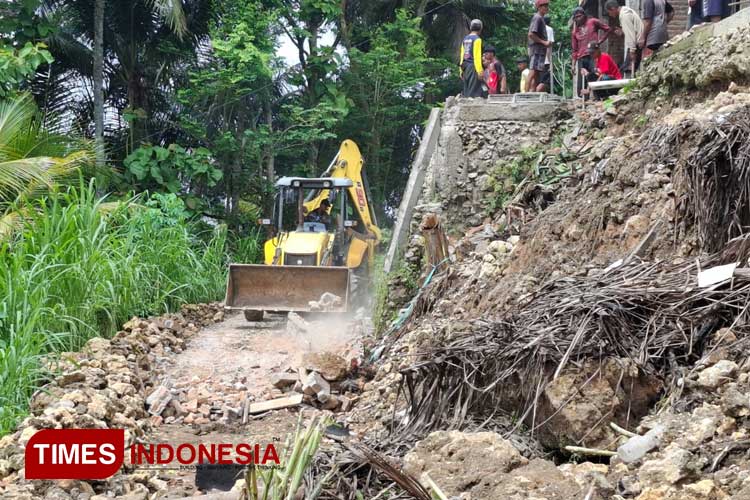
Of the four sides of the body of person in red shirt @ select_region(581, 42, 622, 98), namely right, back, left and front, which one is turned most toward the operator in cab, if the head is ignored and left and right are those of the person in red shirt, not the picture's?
front

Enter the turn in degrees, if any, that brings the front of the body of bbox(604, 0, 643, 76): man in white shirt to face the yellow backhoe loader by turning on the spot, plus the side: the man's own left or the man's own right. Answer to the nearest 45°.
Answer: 0° — they already face it

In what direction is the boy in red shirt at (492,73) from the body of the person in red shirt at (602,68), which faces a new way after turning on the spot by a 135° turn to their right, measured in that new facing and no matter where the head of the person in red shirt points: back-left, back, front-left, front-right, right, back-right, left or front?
left

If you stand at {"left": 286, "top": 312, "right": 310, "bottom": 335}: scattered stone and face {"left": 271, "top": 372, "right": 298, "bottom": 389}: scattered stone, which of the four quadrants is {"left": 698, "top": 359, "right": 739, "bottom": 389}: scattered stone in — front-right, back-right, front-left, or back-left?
front-left

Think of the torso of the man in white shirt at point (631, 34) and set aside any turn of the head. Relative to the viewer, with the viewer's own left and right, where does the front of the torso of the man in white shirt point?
facing to the left of the viewer

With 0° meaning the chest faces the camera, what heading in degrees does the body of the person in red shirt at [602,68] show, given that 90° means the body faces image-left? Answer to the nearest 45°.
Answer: approximately 90°

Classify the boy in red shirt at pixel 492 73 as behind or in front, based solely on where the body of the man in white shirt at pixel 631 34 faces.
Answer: in front

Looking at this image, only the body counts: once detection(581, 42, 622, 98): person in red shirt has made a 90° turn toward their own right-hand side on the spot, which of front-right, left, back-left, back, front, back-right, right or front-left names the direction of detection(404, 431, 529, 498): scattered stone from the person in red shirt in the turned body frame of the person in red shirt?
back

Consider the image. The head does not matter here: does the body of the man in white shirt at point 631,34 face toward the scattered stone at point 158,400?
no

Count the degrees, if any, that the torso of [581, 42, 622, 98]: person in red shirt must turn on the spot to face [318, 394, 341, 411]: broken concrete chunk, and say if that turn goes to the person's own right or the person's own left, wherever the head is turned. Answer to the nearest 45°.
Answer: approximately 45° to the person's own left
